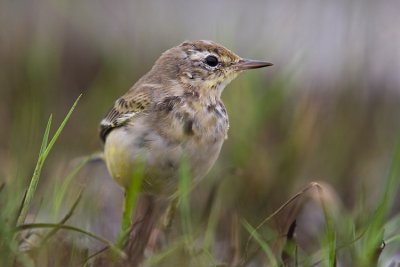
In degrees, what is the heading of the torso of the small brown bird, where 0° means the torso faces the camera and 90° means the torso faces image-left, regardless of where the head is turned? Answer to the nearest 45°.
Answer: approximately 315°

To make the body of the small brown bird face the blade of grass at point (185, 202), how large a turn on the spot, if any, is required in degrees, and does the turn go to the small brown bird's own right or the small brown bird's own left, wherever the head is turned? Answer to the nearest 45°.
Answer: approximately 45° to the small brown bird's own right
